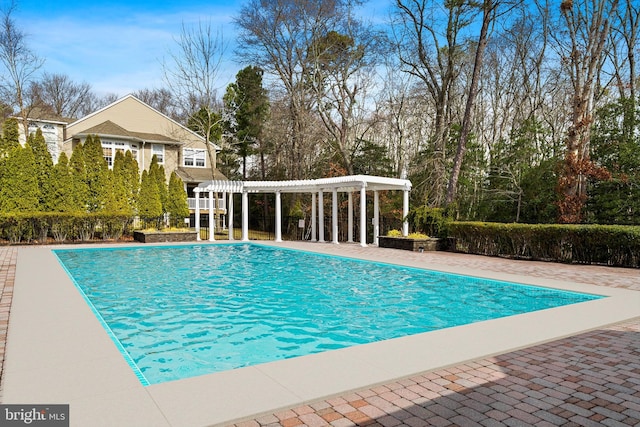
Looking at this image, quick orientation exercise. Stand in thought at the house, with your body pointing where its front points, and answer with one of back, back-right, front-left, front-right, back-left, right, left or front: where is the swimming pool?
front

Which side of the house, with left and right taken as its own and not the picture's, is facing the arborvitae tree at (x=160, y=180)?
front

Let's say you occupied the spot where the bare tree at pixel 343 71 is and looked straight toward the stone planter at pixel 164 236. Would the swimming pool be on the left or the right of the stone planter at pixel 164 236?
left

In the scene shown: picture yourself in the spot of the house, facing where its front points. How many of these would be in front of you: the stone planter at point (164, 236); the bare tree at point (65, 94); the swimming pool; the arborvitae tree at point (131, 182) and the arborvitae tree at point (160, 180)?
4

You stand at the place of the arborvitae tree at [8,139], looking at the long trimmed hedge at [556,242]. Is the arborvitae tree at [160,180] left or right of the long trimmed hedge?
left

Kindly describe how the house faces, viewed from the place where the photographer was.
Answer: facing the viewer

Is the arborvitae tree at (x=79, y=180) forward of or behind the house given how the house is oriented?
forward

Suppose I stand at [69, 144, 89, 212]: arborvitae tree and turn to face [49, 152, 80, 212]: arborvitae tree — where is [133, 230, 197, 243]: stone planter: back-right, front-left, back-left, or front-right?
back-left

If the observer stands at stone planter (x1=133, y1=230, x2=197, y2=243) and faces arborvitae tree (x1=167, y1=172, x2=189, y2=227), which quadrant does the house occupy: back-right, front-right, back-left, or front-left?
front-left

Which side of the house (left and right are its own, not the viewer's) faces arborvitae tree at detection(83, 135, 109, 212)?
front

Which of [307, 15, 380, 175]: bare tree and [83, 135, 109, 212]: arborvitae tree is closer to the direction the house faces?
the arborvitae tree

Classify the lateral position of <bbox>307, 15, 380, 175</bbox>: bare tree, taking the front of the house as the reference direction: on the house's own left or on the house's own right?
on the house's own left

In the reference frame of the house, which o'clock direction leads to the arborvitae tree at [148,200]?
The arborvitae tree is roughly at 12 o'clock from the house.

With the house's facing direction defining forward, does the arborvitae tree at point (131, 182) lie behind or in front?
in front

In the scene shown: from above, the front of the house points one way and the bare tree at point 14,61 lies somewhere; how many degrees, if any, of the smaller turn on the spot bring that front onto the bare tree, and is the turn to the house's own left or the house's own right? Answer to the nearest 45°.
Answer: approximately 90° to the house's own right

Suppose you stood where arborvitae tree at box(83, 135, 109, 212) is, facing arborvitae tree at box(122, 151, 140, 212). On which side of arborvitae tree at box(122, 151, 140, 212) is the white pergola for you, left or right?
right

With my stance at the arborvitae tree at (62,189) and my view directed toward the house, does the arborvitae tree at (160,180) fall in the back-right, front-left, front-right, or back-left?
front-right

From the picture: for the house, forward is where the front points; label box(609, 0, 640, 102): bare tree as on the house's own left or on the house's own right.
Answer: on the house's own left

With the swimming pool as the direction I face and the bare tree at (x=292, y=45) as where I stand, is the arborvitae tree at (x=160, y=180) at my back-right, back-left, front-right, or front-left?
front-right

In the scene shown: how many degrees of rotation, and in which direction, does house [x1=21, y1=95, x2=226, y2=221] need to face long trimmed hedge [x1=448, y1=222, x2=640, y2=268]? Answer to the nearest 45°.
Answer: approximately 45° to its left
